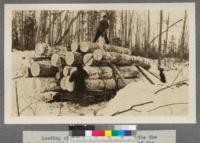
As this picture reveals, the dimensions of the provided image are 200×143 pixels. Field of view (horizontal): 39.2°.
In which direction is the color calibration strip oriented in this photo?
toward the camera
